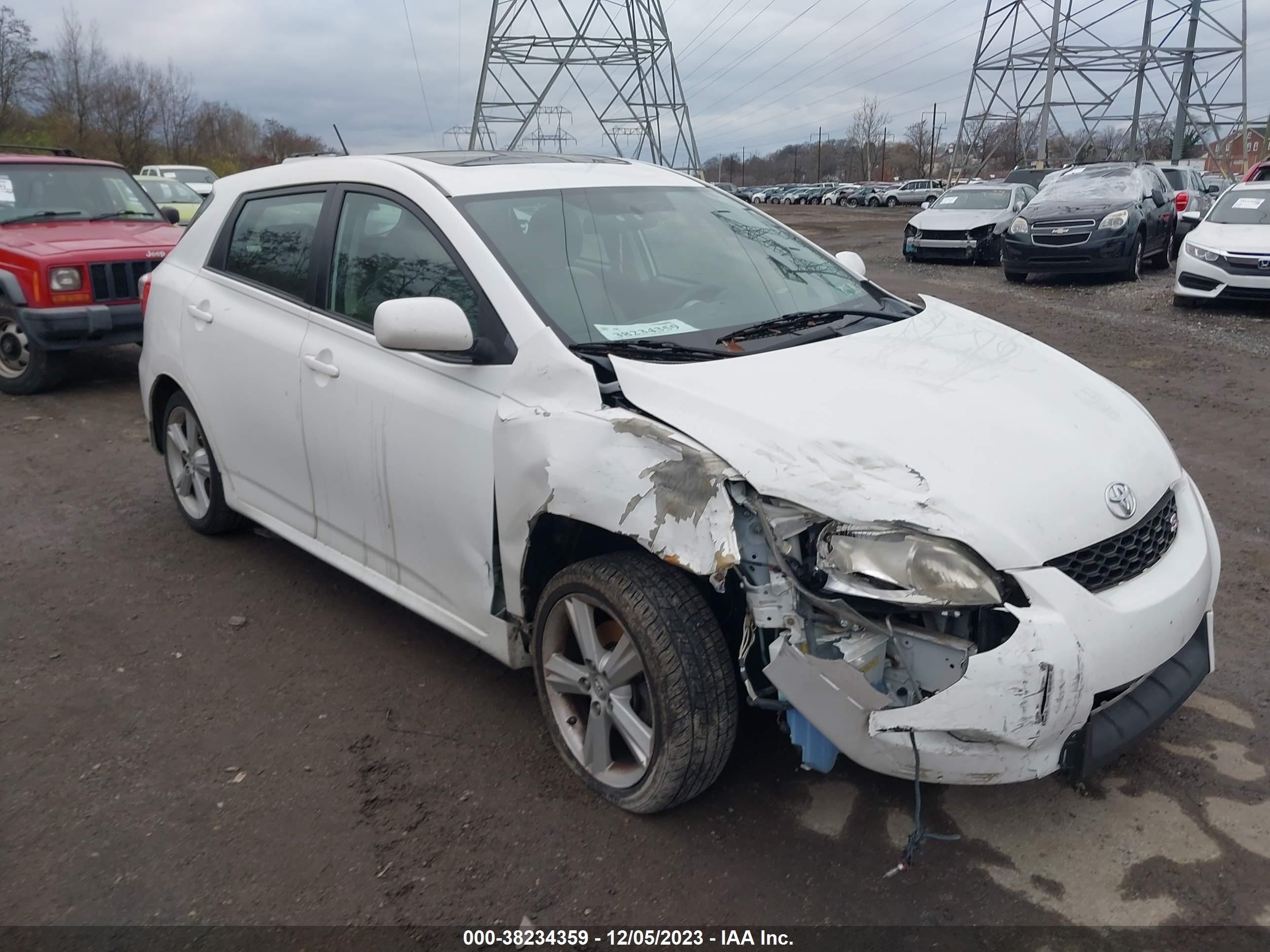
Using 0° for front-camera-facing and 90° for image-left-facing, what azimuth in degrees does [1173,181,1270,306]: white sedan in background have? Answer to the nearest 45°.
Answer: approximately 0°

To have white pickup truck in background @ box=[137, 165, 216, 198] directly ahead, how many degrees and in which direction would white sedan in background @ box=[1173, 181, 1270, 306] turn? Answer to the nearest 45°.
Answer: approximately 90° to its right

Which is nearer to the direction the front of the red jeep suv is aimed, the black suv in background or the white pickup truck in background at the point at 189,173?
the black suv in background

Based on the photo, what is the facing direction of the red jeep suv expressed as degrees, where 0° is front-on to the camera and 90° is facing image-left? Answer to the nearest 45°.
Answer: approximately 315°

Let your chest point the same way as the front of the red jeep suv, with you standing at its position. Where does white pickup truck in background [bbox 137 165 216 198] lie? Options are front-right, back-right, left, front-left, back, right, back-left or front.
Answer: back-left

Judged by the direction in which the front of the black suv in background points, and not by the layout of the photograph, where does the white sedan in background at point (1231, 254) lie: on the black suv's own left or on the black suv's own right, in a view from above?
on the black suv's own left

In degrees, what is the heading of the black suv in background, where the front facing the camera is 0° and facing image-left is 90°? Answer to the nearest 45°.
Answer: approximately 45°
